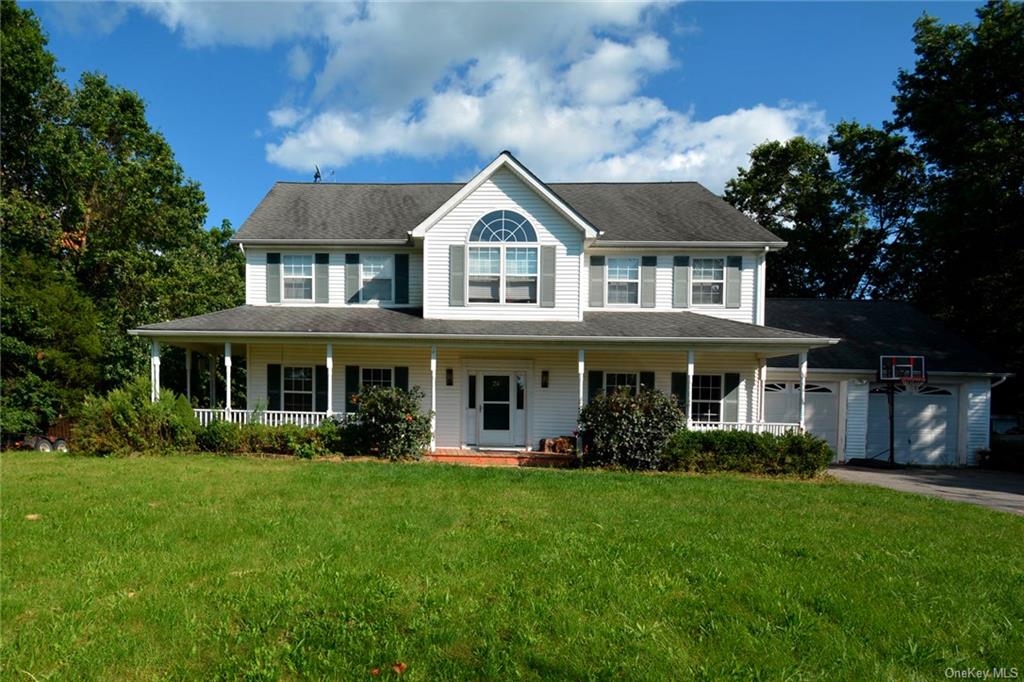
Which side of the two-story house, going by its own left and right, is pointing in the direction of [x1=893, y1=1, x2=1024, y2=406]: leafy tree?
left

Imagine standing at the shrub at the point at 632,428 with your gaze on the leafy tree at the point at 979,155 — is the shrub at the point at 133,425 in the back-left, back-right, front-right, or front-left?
back-left

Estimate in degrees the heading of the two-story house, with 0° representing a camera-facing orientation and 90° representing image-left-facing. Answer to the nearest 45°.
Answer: approximately 0°

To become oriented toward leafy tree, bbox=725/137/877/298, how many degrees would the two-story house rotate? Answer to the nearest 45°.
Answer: approximately 135° to its left

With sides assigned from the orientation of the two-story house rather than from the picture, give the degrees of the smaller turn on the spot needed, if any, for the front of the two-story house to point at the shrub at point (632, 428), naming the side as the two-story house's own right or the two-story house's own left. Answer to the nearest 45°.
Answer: approximately 45° to the two-story house's own left

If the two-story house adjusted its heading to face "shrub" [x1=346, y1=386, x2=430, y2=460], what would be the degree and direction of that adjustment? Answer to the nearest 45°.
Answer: approximately 45° to its right

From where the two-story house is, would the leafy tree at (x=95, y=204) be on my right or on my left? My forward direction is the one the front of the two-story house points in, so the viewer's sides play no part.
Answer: on my right

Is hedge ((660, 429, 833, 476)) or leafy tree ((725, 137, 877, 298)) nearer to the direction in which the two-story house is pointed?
the hedge
